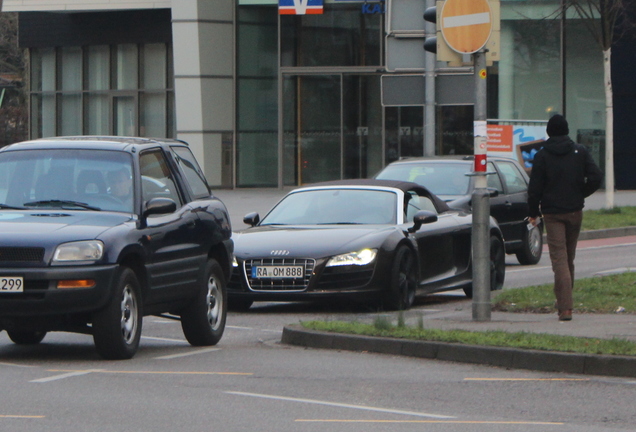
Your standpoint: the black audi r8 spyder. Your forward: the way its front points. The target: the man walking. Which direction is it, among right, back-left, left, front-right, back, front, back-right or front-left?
left

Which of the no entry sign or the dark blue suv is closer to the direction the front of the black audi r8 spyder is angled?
the dark blue suv

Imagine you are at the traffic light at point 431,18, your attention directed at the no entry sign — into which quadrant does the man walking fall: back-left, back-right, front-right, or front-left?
front-left

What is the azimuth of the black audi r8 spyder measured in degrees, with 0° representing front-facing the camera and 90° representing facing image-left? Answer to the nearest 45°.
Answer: approximately 45°

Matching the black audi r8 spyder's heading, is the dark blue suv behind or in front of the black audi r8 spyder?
in front

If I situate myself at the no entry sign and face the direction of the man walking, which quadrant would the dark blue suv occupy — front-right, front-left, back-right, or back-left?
back-right

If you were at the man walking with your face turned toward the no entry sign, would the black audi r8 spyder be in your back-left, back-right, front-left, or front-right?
front-right
